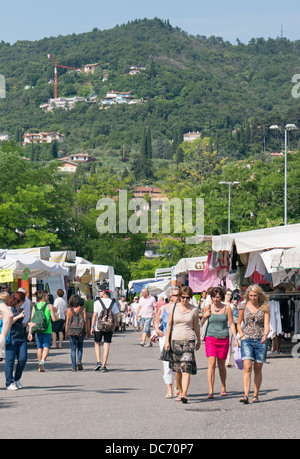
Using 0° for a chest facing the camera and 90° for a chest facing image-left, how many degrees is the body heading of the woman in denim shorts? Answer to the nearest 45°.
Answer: approximately 0°

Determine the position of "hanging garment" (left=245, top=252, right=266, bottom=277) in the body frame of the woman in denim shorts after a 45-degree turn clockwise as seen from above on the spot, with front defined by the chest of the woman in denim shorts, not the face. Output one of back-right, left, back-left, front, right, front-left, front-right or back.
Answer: back-right

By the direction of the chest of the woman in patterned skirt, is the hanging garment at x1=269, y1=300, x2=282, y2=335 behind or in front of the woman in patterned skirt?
behind

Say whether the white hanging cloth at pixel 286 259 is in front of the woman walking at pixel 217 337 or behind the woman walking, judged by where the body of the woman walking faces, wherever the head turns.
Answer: behind

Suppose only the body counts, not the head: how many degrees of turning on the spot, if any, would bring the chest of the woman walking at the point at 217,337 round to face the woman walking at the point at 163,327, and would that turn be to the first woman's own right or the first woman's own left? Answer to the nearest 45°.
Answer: approximately 135° to the first woman's own right

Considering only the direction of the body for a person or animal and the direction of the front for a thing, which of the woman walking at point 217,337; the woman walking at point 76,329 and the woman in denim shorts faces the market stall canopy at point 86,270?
the woman walking at point 76,329

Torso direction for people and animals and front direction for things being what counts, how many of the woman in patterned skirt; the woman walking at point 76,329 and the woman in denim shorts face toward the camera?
2

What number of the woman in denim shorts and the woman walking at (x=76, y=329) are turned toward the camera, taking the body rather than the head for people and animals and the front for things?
1

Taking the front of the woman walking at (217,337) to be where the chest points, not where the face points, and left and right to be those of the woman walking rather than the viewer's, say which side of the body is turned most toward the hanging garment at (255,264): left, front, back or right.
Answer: back

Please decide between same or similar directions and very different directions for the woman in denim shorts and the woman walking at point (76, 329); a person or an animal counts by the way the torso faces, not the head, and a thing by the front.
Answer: very different directions

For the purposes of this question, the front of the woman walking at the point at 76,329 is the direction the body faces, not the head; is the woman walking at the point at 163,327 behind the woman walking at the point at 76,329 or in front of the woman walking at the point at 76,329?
behind

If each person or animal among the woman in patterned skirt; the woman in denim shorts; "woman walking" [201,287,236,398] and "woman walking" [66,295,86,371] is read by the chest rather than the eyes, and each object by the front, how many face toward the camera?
3

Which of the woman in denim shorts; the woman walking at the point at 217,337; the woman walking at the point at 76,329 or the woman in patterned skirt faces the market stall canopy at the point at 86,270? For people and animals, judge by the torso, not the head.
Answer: the woman walking at the point at 76,329

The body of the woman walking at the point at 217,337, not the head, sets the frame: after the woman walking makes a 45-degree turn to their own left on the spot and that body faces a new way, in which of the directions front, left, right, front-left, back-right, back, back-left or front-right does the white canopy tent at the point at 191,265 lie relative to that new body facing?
back-left

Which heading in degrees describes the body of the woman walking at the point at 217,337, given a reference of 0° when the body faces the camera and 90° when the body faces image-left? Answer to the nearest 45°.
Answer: approximately 0°

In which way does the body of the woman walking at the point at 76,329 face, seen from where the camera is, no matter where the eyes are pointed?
away from the camera
